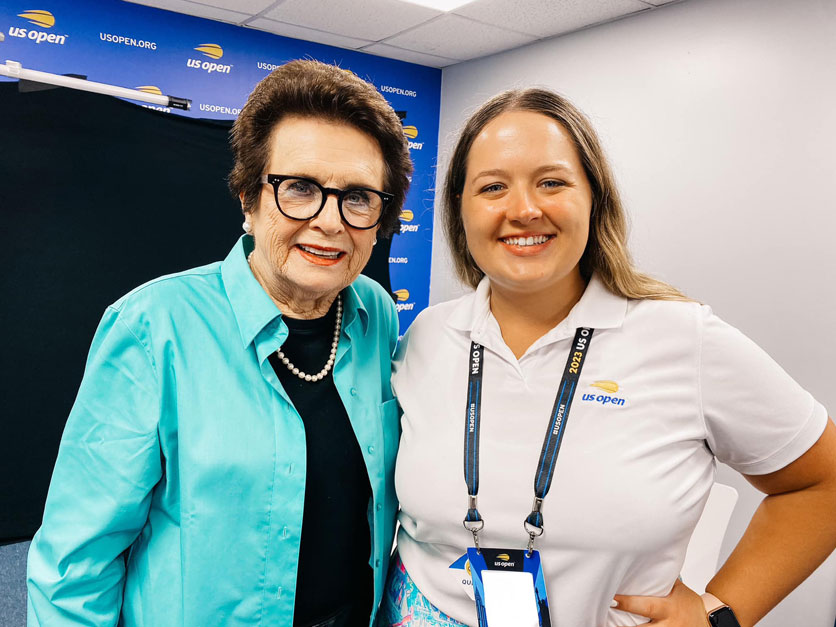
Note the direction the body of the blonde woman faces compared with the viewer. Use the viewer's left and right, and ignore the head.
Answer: facing the viewer and to the left of the viewer

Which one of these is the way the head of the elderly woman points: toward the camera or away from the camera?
toward the camera

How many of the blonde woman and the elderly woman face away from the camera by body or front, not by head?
0

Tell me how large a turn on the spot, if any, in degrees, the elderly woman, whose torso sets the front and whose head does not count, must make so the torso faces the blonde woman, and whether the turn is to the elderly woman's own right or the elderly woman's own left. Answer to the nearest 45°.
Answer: approximately 45° to the elderly woman's own left

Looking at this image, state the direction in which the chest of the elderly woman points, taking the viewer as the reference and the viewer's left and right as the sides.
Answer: facing the viewer and to the right of the viewer

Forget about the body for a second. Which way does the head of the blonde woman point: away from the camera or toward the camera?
toward the camera
